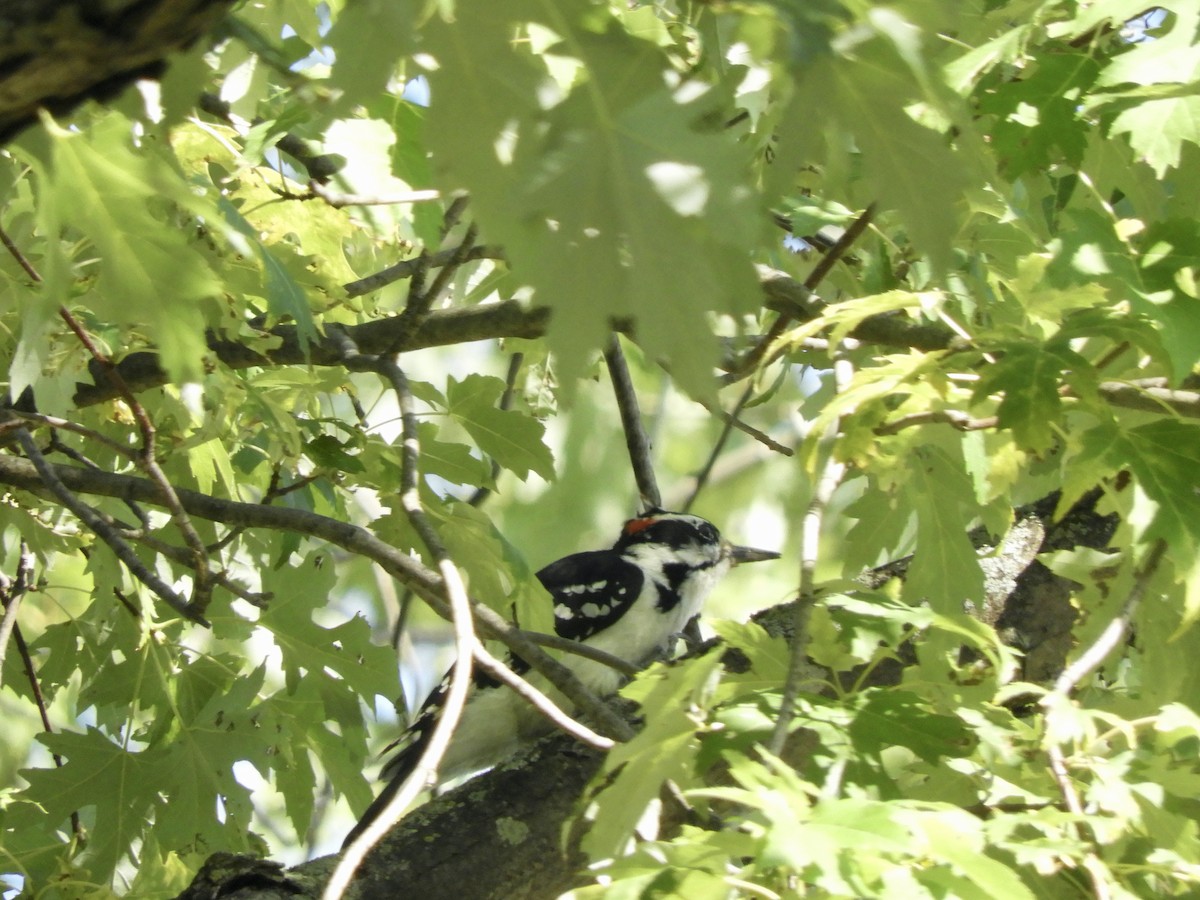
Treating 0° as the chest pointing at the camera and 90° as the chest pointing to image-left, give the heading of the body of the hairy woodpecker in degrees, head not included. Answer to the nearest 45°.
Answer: approximately 270°
